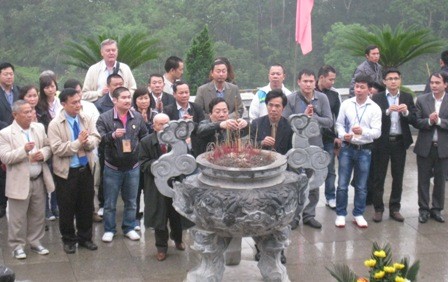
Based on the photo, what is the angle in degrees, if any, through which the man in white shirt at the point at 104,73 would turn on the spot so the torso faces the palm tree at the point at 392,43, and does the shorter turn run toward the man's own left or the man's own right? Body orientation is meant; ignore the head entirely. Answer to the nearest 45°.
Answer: approximately 90° to the man's own left

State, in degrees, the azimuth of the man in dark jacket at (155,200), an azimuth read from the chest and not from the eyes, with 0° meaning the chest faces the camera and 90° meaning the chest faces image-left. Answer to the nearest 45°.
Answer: approximately 315°

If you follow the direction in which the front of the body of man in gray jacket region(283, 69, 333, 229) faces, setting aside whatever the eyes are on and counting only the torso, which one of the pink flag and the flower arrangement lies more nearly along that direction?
the flower arrangement

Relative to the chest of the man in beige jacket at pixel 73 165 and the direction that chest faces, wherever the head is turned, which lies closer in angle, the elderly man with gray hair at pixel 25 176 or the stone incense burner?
the stone incense burner

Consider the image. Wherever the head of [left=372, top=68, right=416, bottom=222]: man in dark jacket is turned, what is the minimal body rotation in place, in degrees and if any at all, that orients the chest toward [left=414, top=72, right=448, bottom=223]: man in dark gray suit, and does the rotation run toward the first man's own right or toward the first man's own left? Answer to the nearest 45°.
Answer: approximately 90° to the first man's own left

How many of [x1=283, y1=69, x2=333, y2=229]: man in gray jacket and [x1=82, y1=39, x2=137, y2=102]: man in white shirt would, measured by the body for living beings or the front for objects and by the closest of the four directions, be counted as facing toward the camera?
2
